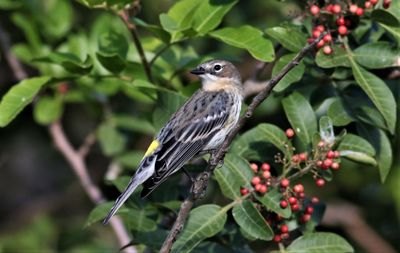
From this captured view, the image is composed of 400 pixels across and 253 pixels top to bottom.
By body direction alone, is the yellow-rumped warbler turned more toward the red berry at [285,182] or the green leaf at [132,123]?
the red berry

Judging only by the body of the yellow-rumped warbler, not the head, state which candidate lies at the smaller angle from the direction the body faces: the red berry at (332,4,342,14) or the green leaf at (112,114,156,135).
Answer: the red berry

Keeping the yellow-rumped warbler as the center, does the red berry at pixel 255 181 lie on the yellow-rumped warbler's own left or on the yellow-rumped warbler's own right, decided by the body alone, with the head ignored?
on the yellow-rumped warbler's own right

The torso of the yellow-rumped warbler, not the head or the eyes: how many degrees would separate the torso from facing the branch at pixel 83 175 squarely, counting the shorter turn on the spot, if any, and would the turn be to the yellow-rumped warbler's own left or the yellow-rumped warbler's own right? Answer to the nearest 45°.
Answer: approximately 135° to the yellow-rumped warbler's own left

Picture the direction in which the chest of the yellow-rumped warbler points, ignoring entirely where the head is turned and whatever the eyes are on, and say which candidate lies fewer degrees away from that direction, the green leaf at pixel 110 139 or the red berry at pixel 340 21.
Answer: the red berry

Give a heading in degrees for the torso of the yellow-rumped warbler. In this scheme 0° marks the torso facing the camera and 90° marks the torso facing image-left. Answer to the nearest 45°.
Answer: approximately 270°

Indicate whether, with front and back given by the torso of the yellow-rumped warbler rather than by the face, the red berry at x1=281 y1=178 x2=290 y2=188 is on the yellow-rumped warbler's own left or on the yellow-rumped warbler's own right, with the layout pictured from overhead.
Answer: on the yellow-rumped warbler's own right
